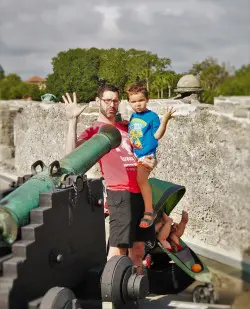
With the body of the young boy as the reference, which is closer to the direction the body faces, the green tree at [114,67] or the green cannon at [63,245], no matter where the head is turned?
the green cannon

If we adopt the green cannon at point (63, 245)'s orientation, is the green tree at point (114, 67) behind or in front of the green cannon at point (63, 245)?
in front

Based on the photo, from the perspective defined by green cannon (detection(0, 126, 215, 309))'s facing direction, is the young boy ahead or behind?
ahead

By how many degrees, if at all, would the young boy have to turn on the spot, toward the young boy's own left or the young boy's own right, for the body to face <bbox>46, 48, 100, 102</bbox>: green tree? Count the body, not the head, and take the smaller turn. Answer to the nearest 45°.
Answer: approximately 135° to the young boy's own right

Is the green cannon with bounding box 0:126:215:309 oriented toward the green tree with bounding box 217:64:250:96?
yes

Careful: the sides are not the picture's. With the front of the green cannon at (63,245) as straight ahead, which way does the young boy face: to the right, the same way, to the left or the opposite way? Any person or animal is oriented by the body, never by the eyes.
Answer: the opposite way

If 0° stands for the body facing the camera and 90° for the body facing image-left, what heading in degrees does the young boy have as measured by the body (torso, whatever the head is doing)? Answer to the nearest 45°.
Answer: approximately 45°

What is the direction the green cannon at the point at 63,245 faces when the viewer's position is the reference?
facing away from the viewer and to the right of the viewer

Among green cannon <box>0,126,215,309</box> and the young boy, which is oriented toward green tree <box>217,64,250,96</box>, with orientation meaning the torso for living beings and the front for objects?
the green cannon
